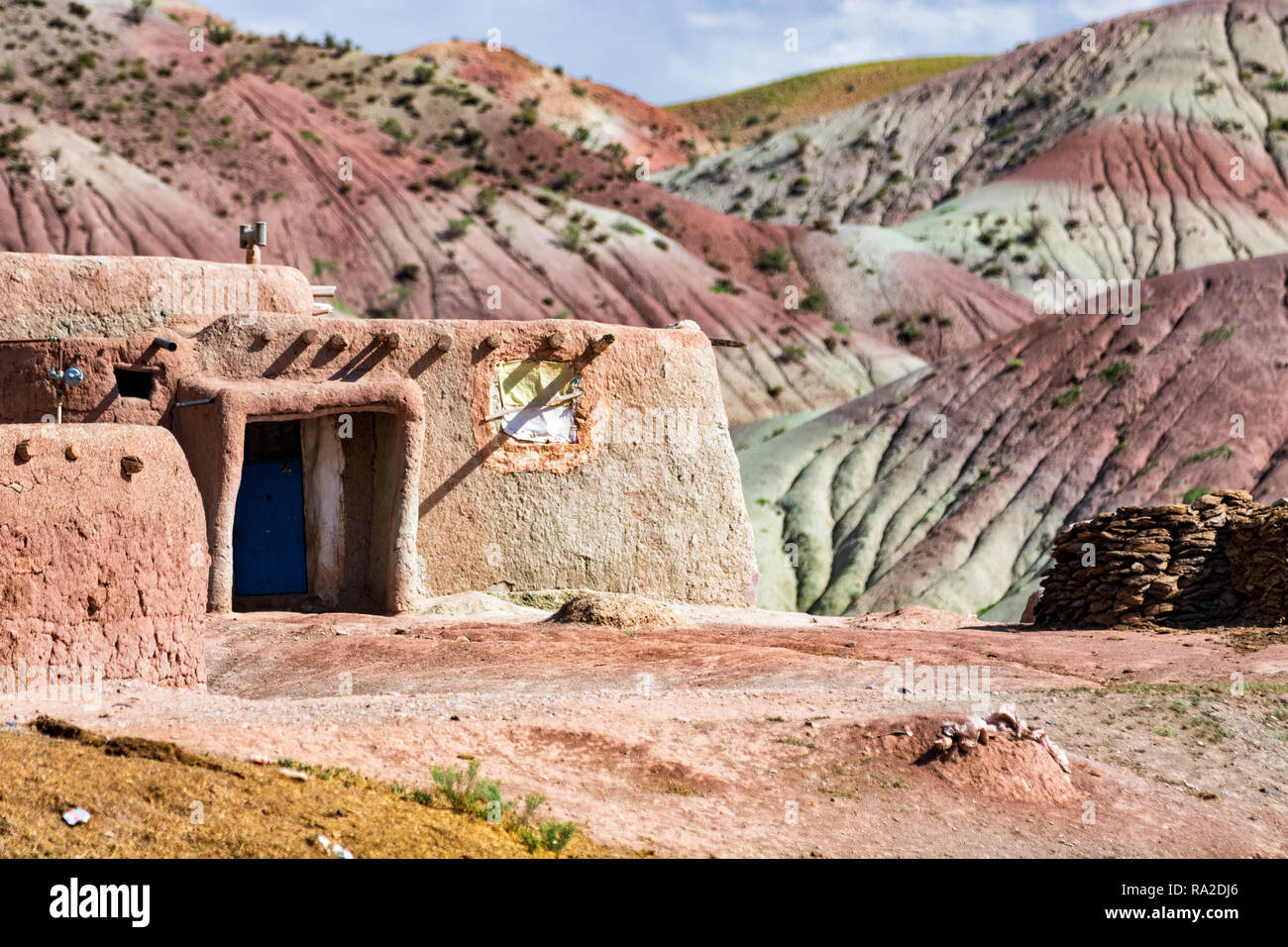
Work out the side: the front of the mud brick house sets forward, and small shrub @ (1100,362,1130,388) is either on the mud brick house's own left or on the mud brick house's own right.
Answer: on the mud brick house's own left

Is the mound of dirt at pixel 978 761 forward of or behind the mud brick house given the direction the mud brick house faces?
forward

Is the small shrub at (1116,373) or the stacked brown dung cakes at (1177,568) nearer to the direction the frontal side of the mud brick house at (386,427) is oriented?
the stacked brown dung cakes

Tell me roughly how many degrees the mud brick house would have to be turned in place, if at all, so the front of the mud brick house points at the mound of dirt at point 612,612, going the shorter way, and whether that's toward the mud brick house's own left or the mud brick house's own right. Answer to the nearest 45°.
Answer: approximately 45° to the mud brick house's own left

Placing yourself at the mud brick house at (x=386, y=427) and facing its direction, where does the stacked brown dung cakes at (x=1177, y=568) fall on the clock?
The stacked brown dung cakes is roughly at 9 o'clock from the mud brick house.

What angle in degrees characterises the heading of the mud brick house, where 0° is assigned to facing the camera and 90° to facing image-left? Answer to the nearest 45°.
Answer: approximately 0°

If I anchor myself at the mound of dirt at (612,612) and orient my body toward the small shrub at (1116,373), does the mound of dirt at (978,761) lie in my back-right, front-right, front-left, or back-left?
back-right
